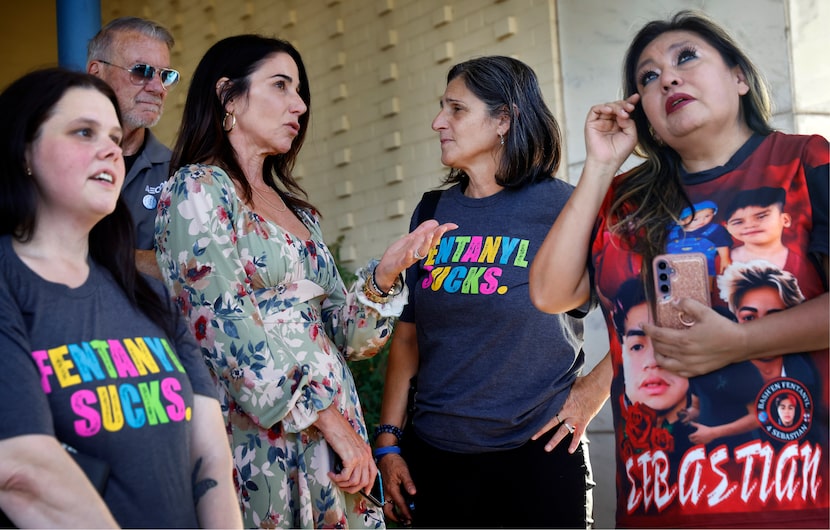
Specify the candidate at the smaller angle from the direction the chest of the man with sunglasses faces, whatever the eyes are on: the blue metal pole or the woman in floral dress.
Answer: the woman in floral dress

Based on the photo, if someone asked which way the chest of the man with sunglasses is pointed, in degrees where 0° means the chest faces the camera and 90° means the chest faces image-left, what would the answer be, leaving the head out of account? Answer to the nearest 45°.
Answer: approximately 315°

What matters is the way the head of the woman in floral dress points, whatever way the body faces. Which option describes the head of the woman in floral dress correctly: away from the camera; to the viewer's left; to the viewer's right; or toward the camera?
to the viewer's right

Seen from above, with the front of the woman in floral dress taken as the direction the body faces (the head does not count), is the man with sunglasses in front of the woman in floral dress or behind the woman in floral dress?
behind

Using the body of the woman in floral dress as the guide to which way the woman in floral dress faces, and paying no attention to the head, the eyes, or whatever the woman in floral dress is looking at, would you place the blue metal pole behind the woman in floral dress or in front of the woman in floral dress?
behind

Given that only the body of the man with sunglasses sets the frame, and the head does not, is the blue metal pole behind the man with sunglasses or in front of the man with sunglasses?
behind
